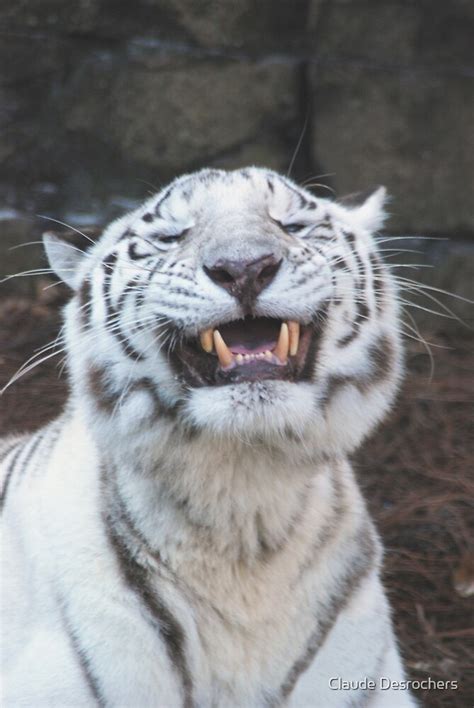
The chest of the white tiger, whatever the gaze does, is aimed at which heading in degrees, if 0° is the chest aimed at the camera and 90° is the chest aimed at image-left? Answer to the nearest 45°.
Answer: approximately 0°
